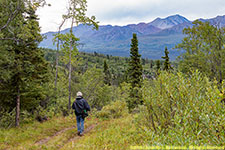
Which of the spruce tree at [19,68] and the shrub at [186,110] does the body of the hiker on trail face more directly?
the spruce tree

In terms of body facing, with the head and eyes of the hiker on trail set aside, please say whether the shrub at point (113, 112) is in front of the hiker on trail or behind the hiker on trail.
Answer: in front

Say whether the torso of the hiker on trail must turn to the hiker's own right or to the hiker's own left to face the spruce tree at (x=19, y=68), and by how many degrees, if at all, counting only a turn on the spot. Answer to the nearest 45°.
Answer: approximately 45° to the hiker's own left

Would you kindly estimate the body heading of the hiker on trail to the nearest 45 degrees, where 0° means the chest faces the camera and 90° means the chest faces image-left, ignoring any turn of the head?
approximately 180°
